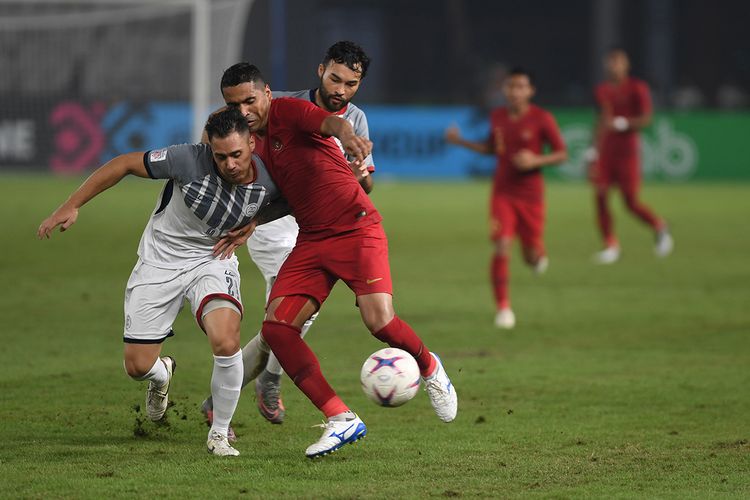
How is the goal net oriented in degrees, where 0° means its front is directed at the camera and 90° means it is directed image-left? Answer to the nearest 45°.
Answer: approximately 0°

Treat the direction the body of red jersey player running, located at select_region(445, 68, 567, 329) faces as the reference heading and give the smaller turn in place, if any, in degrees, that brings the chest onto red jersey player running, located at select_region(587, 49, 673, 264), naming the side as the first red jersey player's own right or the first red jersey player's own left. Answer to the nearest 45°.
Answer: approximately 180°

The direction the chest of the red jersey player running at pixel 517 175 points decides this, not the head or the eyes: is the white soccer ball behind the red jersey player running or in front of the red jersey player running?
in front

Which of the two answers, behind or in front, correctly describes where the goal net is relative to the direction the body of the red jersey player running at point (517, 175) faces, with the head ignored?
behind

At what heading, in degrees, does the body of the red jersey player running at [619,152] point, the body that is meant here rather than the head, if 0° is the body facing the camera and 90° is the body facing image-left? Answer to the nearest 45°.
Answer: approximately 45°

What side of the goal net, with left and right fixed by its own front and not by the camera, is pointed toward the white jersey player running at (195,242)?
front

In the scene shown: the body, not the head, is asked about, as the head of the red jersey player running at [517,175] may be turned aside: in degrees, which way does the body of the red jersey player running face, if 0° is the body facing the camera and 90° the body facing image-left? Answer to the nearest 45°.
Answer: approximately 0°

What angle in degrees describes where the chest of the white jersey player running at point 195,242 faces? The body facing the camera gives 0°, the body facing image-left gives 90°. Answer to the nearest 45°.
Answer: approximately 315°

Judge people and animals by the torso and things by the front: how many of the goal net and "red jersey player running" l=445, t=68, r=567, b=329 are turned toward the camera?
2

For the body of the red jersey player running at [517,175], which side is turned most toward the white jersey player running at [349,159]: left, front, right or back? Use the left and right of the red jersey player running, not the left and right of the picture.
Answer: front

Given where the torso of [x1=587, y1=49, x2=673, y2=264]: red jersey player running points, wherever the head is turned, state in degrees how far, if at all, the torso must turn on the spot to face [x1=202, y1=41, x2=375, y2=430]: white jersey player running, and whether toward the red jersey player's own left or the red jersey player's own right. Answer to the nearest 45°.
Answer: approximately 45° to the red jersey player's own left
